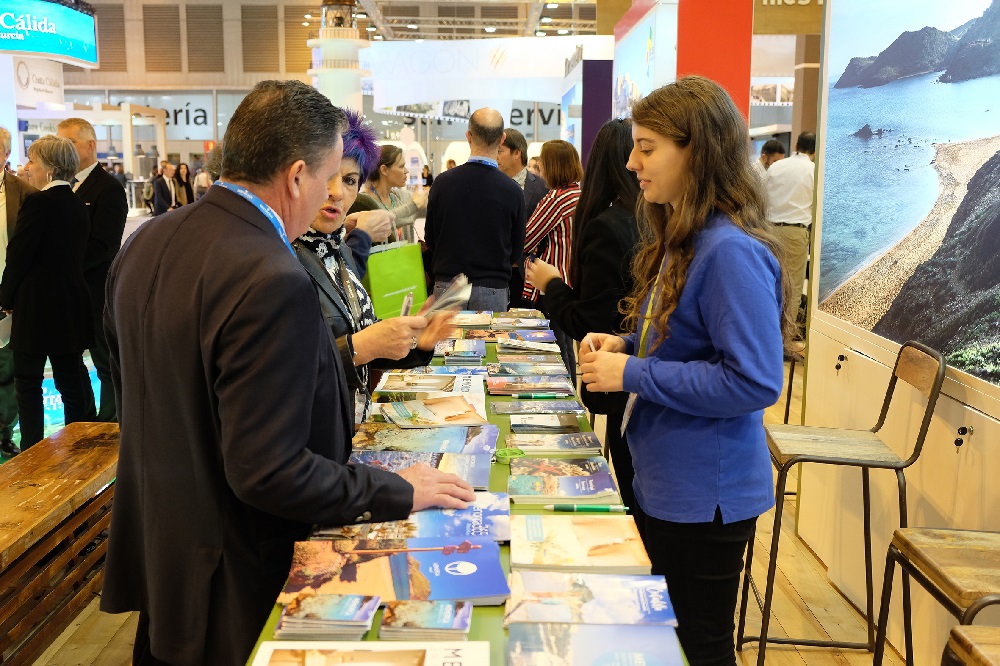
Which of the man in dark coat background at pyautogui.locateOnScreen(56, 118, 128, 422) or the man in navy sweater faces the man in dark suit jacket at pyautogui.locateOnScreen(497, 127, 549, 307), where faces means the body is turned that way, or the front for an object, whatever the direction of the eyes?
the man in navy sweater

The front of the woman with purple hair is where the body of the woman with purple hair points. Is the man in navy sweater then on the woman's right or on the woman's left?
on the woman's left

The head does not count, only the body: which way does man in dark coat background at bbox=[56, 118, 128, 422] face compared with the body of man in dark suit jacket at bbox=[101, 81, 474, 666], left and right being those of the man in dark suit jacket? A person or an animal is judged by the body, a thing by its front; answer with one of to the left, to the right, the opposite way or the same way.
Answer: the opposite way

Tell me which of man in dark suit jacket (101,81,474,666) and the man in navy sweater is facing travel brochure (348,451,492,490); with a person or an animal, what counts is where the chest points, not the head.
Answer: the man in dark suit jacket

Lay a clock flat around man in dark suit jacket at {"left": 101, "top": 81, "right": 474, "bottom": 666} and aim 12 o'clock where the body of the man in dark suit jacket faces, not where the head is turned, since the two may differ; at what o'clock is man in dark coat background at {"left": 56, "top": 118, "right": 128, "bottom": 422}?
The man in dark coat background is roughly at 10 o'clock from the man in dark suit jacket.

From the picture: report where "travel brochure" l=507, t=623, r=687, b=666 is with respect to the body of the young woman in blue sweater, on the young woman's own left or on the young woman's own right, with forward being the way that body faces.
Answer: on the young woman's own left

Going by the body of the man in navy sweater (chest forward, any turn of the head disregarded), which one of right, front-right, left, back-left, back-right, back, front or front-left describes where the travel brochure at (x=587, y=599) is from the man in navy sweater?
back

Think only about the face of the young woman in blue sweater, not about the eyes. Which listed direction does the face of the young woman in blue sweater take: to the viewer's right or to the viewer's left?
to the viewer's left

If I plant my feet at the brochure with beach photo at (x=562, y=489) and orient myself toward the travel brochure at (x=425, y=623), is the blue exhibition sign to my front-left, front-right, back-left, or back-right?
back-right

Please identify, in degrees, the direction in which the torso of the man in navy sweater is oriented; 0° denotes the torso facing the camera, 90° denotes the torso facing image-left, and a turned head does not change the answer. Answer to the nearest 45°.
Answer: approximately 180°
